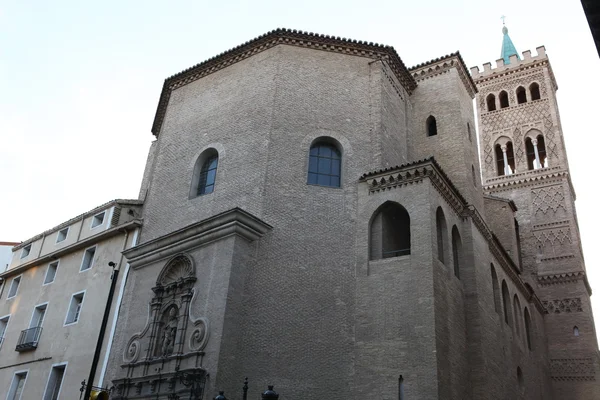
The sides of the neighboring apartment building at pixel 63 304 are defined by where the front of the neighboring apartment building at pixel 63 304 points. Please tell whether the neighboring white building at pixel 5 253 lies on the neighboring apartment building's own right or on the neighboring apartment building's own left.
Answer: on the neighboring apartment building's own right

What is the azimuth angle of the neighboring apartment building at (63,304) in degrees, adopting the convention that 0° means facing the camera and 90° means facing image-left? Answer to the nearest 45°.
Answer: approximately 45°

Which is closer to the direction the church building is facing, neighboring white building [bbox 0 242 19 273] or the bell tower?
the neighboring white building

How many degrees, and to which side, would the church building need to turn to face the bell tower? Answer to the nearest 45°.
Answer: approximately 180°

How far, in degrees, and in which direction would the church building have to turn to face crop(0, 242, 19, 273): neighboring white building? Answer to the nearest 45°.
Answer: approximately 90° to its right

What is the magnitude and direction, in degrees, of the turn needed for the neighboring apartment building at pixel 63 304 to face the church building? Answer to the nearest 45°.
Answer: approximately 90° to its left

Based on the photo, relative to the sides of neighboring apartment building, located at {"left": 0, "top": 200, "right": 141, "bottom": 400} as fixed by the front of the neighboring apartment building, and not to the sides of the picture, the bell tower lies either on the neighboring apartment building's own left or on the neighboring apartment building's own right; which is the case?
on the neighboring apartment building's own left
